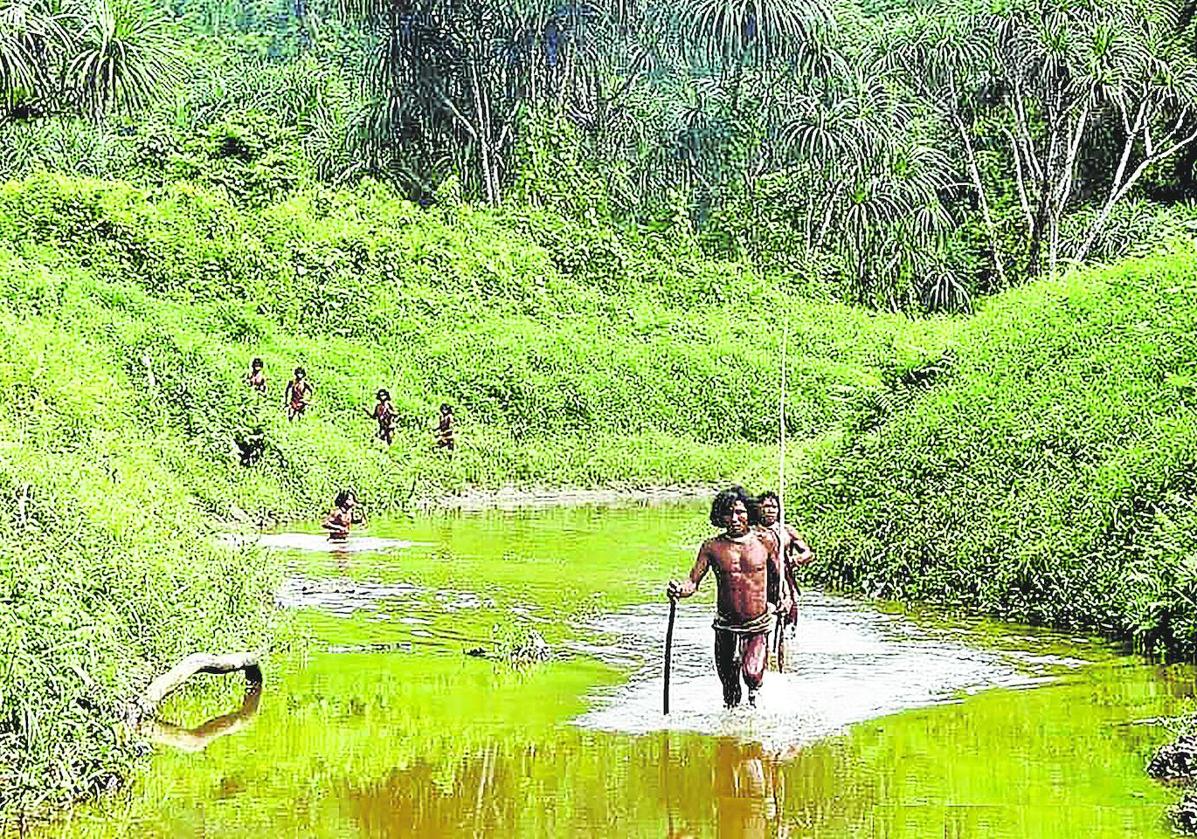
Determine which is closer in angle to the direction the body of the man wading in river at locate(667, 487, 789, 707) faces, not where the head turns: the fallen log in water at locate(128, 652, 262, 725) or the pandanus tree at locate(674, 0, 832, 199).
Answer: the fallen log in water

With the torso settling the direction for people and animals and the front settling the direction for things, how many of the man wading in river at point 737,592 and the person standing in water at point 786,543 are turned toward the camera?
2

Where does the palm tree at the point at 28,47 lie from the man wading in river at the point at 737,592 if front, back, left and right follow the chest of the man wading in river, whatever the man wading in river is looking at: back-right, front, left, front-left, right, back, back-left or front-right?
back-right

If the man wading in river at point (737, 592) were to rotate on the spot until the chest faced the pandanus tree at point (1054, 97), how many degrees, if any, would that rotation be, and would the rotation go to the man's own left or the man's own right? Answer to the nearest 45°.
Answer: approximately 180°

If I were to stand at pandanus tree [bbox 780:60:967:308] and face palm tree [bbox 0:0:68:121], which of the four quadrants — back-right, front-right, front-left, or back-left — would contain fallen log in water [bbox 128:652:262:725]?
front-left

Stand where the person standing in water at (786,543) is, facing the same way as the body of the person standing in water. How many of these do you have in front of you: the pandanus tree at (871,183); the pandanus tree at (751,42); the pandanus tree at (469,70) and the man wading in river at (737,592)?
1

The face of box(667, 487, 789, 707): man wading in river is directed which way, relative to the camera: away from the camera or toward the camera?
toward the camera

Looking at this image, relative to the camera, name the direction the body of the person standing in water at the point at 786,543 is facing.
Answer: toward the camera

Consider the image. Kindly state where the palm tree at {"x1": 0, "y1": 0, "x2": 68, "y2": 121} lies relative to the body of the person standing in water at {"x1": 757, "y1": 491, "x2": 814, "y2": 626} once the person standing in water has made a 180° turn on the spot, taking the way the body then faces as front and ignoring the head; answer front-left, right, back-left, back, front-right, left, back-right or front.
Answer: front-left

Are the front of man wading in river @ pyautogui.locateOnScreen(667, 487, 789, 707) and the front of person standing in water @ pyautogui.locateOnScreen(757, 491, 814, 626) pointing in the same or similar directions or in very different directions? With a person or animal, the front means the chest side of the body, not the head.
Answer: same or similar directions

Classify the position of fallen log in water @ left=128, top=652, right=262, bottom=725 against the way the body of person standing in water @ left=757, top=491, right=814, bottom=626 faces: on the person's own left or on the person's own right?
on the person's own right

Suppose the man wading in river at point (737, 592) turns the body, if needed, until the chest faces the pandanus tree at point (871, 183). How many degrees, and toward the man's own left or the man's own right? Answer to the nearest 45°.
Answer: approximately 180°

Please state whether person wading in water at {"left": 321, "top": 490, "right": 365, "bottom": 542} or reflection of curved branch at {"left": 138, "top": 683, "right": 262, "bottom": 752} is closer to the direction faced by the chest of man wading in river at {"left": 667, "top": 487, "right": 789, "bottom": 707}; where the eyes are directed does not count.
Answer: the reflection of curved branch

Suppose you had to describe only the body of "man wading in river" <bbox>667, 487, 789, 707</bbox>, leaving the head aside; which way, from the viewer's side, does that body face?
toward the camera

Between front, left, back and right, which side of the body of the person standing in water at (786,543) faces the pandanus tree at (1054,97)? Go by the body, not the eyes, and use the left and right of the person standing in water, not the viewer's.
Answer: back

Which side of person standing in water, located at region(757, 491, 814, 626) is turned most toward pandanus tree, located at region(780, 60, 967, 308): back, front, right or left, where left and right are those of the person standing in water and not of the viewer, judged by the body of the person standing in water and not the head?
back

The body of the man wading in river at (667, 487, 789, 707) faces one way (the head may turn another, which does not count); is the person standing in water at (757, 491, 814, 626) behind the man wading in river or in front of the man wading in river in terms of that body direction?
behind
